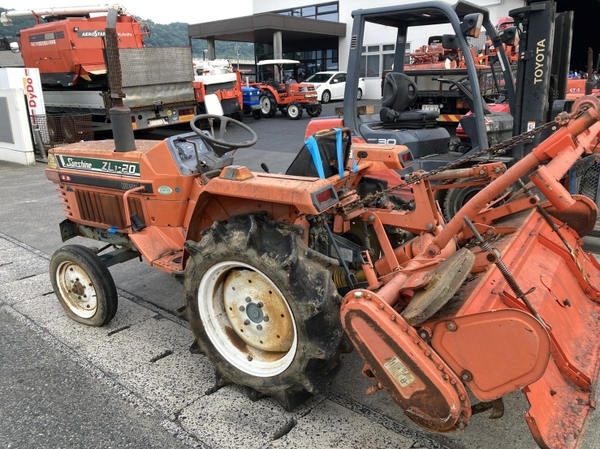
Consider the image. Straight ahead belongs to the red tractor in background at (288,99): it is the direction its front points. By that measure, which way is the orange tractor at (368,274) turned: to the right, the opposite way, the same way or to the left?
the opposite way

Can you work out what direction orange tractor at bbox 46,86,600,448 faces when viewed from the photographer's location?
facing away from the viewer and to the left of the viewer

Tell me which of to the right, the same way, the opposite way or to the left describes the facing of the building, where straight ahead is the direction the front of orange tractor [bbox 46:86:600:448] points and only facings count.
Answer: to the left

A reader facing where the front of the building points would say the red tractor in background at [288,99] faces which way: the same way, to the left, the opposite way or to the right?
to the left

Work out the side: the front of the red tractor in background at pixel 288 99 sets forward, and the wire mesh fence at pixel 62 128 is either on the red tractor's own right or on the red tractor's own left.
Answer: on the red tractor's own right

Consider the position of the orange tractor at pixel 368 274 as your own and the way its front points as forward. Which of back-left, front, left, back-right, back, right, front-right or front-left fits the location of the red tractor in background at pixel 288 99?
front-right

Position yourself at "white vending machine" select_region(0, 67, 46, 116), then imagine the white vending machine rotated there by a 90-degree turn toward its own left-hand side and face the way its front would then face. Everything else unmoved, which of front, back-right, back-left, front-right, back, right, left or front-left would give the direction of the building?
front-left

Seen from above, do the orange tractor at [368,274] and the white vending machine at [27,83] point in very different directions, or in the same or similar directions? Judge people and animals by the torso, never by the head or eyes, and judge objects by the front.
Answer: very different directions

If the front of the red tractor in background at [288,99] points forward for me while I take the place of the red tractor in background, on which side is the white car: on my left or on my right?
on my left

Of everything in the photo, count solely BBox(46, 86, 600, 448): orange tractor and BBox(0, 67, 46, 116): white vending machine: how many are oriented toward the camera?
1
